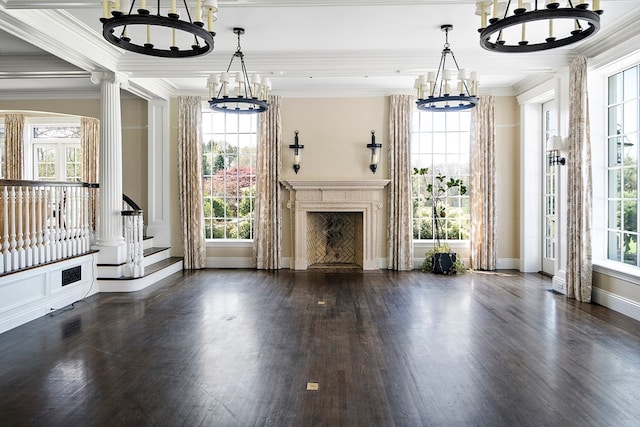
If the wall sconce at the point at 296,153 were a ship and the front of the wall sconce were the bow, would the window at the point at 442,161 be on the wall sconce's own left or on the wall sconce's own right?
on the wall sconce's own left

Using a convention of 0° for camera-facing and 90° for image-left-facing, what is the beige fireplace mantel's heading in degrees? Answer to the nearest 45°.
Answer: approximately 0°

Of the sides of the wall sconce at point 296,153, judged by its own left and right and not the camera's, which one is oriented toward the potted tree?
left

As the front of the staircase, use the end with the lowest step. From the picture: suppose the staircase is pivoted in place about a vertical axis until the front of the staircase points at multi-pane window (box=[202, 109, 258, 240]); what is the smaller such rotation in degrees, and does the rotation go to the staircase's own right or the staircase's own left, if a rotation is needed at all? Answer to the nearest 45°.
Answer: approximately 90° to the staircase's own left

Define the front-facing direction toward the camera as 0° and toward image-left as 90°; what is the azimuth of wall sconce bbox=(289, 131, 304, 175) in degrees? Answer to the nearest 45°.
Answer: approximately 0°

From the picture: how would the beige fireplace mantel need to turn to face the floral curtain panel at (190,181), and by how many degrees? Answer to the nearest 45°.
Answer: approximately 90° to its right

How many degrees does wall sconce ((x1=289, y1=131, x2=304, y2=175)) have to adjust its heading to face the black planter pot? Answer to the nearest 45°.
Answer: approximately 90° to its left

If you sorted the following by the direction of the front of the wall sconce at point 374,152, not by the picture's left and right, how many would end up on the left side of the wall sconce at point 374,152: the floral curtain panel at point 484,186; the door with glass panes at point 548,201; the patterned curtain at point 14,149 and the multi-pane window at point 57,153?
2

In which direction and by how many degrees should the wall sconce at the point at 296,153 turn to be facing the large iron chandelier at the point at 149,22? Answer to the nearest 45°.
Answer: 0° — it already faces it
